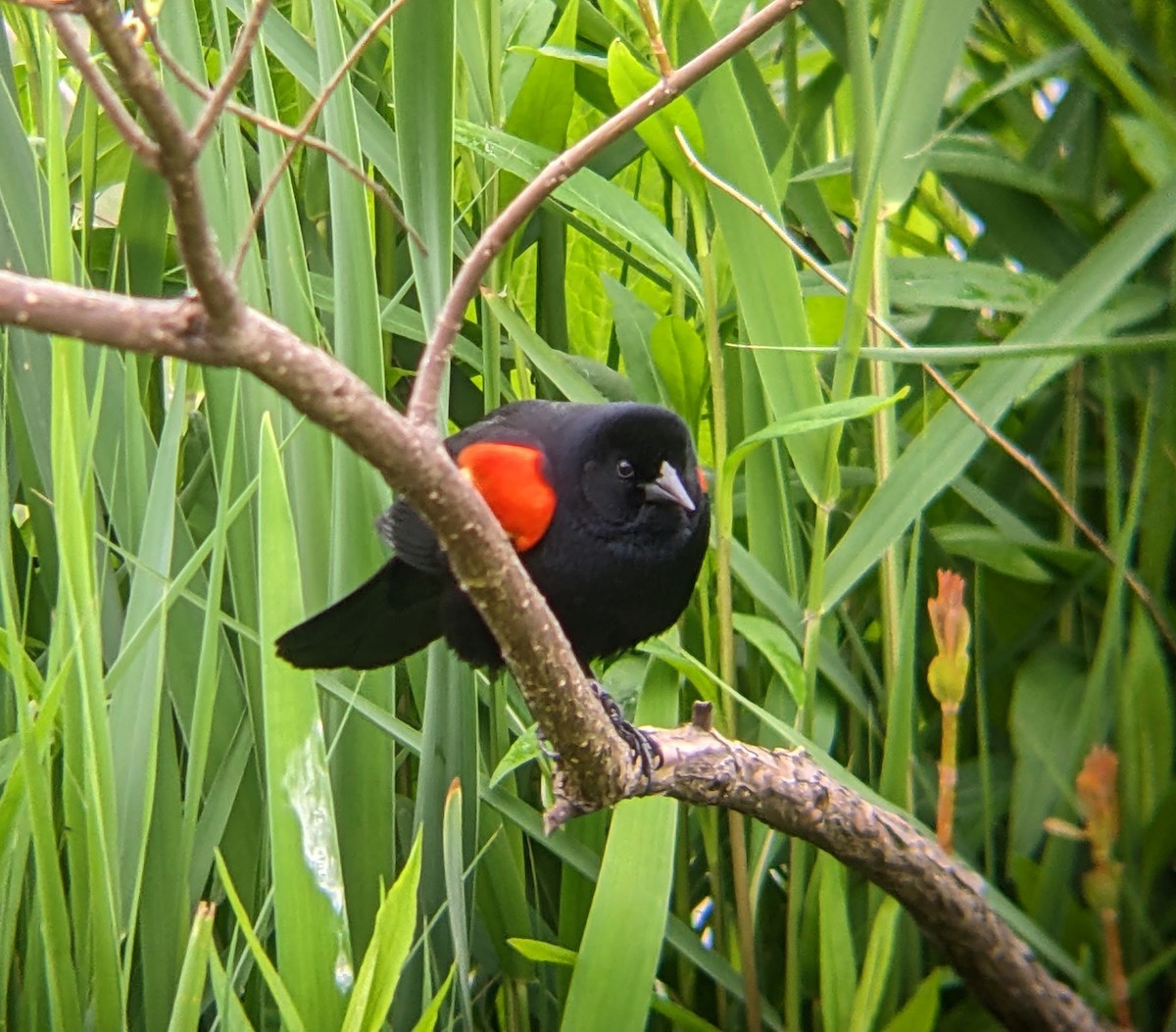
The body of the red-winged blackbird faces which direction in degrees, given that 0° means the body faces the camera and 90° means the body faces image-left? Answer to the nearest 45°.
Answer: approximately 315°

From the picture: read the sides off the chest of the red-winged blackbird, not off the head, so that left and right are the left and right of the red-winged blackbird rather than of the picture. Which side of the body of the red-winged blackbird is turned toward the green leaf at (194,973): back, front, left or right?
right
